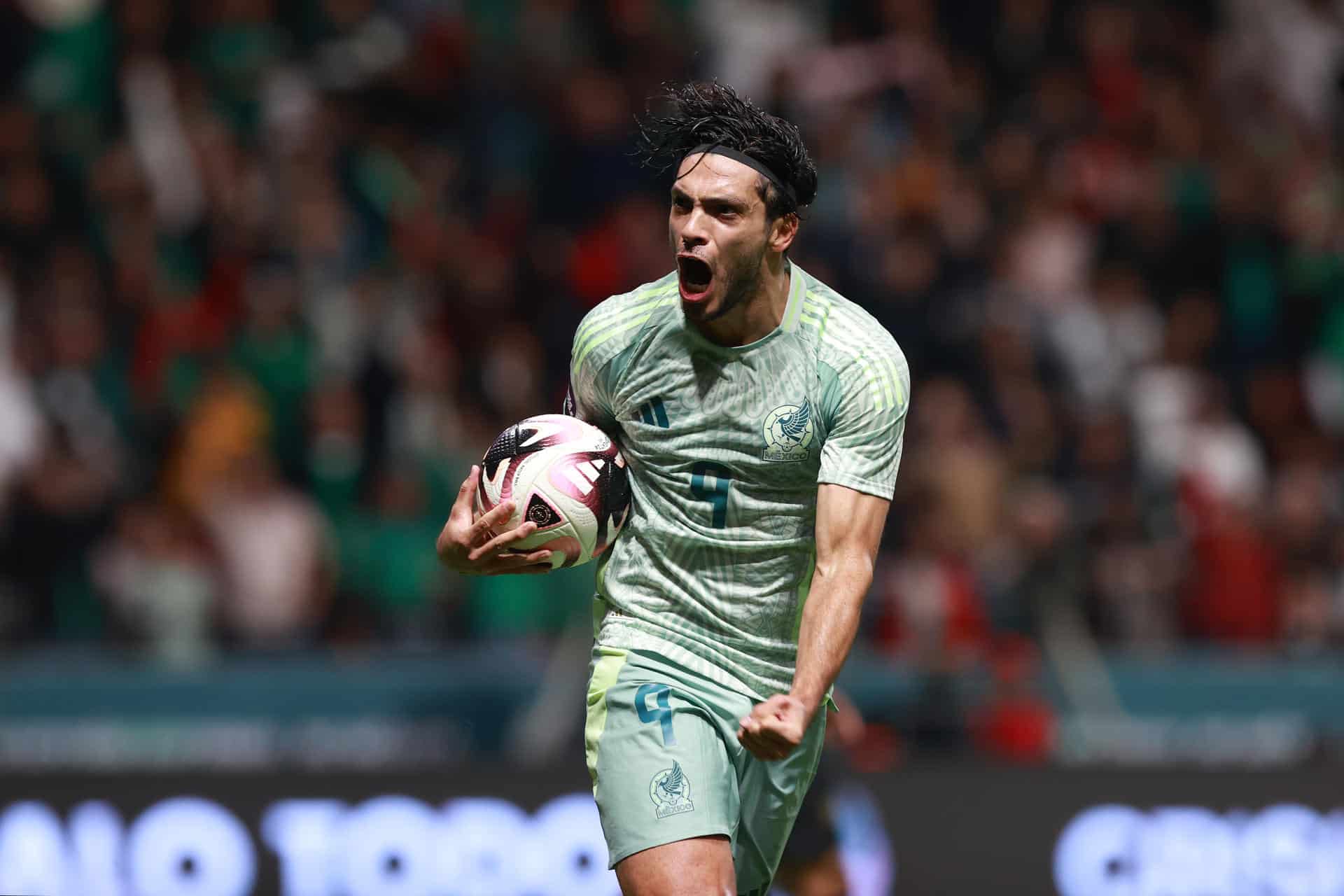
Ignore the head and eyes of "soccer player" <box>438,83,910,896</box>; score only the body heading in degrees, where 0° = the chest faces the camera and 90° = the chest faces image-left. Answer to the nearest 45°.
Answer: approximately 0°

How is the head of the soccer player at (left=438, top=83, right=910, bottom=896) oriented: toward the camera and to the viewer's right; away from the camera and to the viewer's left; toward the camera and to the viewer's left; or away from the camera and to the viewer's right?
toward the camera and to the viewer's left
